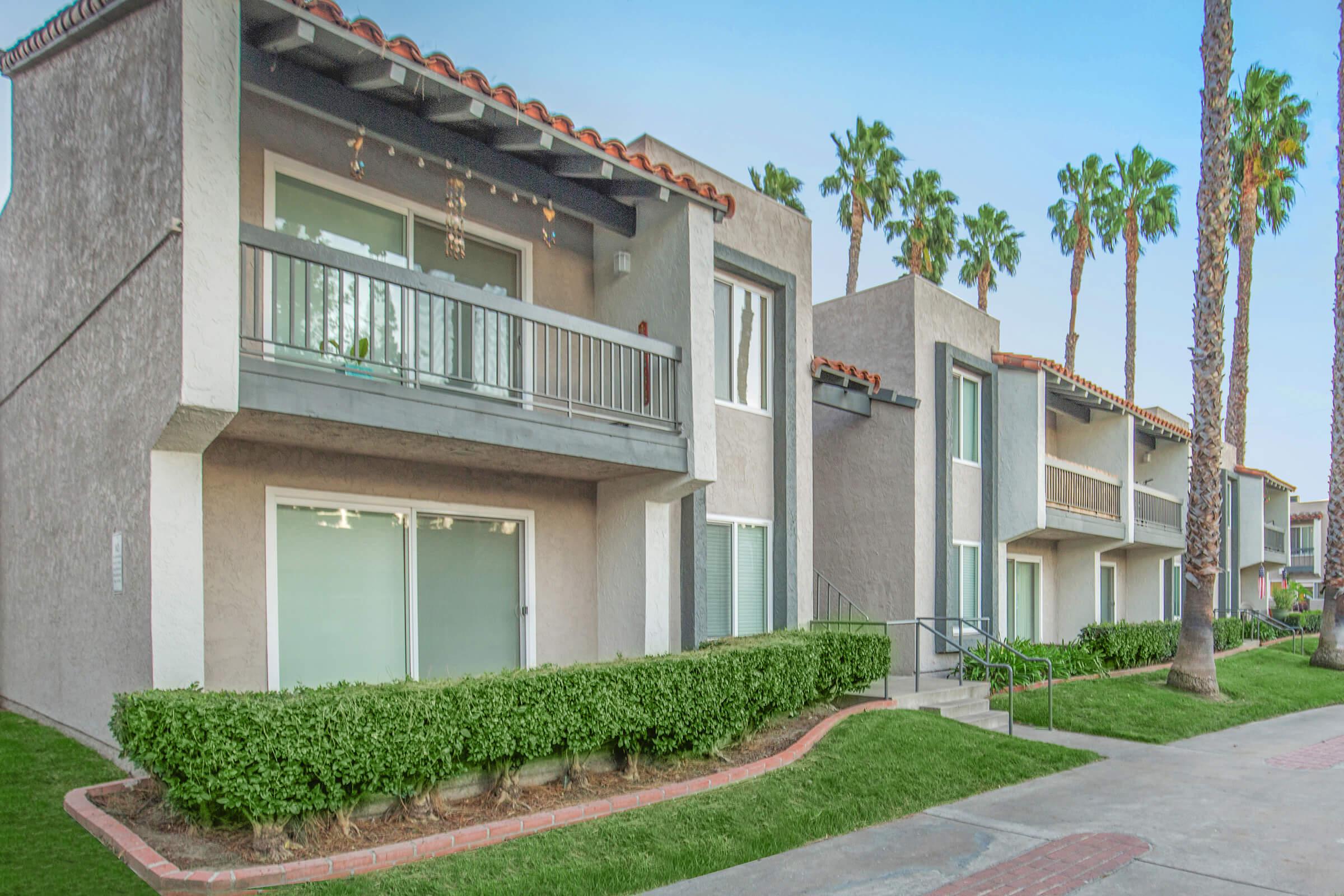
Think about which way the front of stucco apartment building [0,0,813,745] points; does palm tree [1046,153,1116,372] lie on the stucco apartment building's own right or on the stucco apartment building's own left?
on the stucco apartment building's own left

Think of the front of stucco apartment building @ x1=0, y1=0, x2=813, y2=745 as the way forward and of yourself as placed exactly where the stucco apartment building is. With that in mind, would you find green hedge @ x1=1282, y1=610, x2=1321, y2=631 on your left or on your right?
on your left

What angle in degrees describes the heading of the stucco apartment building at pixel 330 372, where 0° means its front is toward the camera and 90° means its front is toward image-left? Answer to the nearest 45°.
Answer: approximately 315°

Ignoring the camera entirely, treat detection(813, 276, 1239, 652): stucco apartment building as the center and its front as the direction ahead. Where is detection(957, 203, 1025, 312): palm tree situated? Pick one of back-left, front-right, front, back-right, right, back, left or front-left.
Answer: back-left
